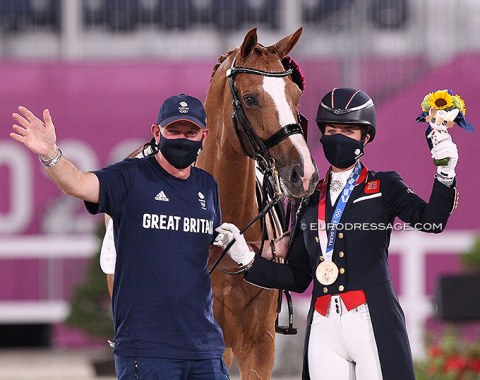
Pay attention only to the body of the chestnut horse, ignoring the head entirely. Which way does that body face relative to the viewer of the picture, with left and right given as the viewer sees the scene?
facing the viewer and to the right of the viewer

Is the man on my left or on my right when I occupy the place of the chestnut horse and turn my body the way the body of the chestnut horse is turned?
on my right

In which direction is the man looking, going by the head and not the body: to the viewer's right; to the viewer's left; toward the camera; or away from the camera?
toward the camera
